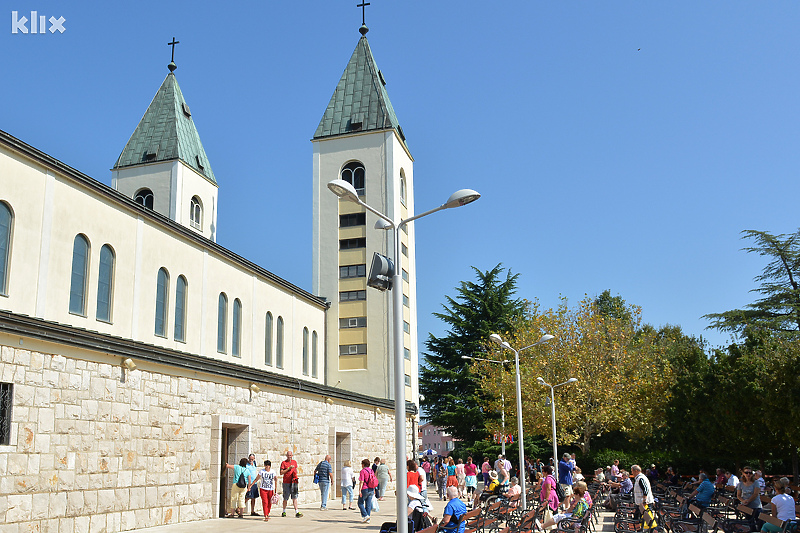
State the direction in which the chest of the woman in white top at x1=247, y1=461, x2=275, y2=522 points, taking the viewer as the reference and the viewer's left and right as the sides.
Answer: facing the viewer

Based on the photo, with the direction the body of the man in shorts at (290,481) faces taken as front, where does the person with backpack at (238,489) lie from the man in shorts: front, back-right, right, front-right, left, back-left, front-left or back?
front-right

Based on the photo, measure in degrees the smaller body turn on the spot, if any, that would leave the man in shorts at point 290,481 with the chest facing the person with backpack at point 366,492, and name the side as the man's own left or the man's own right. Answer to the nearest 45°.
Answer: approximately 45° to the man's own left

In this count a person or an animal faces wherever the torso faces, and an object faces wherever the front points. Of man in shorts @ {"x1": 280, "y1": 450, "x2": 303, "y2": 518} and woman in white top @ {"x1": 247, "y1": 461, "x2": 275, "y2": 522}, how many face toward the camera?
2

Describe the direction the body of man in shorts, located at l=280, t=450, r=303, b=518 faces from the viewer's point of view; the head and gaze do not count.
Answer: toward the camera

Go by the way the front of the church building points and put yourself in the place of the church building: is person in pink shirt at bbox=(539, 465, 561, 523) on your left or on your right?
on your right

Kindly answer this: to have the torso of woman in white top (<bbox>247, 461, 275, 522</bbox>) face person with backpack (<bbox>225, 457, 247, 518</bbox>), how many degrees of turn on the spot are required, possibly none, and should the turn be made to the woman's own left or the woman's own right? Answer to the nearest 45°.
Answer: approximately 135° to the woman's own right

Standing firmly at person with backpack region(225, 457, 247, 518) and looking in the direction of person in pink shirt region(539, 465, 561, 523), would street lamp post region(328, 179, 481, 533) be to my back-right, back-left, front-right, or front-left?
front-right
